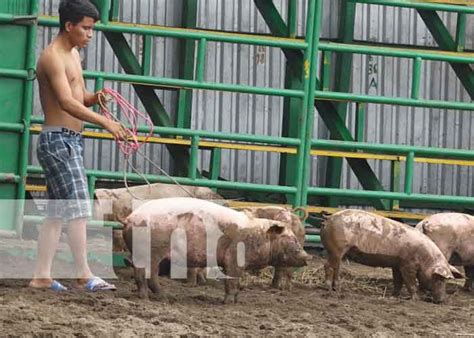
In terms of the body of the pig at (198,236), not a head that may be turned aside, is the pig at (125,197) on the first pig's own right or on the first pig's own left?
on the first pig's own left

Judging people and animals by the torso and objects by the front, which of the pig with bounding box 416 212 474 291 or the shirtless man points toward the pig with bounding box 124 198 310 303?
the shirtless man

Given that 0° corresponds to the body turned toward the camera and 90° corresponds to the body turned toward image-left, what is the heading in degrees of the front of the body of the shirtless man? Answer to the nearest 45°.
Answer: approximately 270°

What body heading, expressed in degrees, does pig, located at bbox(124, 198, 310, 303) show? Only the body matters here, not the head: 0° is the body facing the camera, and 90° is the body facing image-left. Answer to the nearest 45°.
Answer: approximately 270°
